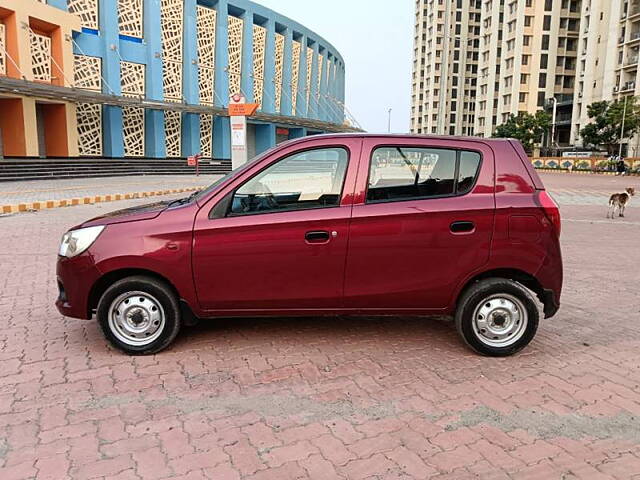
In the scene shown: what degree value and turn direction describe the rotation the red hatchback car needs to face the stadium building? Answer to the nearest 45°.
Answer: approximately 90° to its right

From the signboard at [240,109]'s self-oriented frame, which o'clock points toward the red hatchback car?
The red hatchback car is roughly at 12 o'clock from the signboard.

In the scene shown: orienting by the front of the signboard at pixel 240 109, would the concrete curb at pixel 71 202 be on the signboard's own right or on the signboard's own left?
on the signboard's own right

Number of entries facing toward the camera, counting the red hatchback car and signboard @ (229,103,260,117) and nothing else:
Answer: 1

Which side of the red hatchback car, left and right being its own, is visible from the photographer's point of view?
left

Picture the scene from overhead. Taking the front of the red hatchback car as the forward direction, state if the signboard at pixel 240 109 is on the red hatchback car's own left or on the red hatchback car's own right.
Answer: on the red hatchback car's own right

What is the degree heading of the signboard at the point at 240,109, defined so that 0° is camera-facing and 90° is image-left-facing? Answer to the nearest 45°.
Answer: approximately 0°

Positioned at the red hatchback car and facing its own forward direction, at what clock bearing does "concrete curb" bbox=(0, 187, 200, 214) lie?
The concrete curb is roughly at 2 o'clock from the red hatchback car.

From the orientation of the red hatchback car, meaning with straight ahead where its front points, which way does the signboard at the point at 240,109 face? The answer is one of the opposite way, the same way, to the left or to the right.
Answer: to the left
